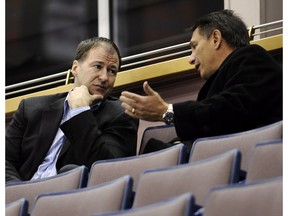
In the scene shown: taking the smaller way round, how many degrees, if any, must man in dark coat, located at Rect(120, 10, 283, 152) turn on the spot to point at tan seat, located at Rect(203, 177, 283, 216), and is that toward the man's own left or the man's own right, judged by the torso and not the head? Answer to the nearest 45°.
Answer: approximately 90° to the man's own left

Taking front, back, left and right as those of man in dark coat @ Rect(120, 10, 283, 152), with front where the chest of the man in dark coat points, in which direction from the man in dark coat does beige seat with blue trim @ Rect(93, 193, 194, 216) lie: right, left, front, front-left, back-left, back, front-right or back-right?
left

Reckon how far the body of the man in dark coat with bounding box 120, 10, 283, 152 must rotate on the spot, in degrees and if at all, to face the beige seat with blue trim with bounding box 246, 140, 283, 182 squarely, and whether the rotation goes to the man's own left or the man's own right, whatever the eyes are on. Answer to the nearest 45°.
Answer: approximately 90° to the man's own left

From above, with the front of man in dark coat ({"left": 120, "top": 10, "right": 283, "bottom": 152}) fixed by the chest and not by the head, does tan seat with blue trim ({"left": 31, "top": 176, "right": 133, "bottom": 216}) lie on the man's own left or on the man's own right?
on the man's own left

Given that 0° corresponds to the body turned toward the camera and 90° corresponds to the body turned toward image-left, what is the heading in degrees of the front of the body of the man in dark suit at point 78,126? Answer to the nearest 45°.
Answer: approximately 0°

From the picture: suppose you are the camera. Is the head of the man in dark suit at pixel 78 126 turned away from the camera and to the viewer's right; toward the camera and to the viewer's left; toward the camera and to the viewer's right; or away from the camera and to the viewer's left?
toward the camera and to the viewer's right

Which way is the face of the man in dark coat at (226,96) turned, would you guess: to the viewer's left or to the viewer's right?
to the viewer's left

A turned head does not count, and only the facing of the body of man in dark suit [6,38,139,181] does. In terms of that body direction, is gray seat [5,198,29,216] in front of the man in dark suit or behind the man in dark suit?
in front

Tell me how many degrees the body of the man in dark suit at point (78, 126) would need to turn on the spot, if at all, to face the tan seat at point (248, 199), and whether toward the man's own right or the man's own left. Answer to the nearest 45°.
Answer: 0° — they already face it

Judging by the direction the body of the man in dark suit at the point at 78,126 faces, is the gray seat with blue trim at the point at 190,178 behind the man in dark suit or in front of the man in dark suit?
in front

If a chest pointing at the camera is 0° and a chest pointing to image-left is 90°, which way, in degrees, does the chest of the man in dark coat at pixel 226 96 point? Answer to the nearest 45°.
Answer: approximately 90°

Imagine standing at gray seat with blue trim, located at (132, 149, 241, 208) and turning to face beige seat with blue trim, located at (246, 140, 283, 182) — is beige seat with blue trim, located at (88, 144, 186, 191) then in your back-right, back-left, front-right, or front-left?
back-left

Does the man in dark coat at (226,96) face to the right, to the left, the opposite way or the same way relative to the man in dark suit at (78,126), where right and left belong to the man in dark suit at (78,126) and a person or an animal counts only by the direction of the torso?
to the right

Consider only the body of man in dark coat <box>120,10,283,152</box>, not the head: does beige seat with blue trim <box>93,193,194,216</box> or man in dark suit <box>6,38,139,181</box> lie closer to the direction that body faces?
the man in dark suit

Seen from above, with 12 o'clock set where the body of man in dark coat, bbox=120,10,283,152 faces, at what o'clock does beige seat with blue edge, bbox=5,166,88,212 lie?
The beige seat with blue edge is roughly at 11 o'clock from the man in dark coat.
